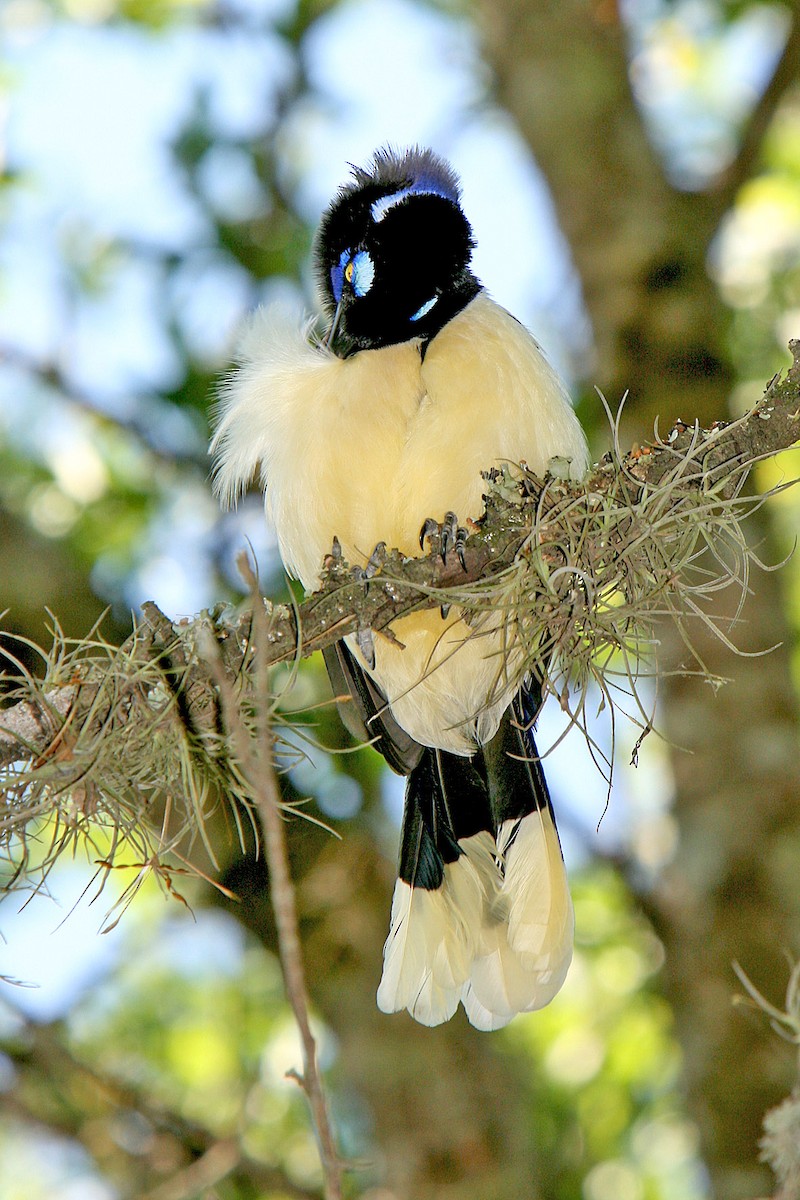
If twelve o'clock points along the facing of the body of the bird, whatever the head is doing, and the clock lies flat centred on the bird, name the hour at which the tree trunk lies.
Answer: The tree trunk is roughly at 7 o'clock from the bird.

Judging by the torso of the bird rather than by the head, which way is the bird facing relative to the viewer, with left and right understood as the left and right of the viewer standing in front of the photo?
facing the viewer
